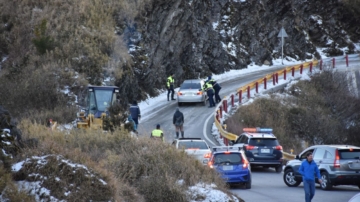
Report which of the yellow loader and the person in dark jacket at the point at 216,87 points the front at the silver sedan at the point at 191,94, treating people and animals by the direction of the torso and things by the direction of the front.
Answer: the person in dark jacket

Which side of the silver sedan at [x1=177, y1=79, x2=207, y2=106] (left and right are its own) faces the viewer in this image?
back

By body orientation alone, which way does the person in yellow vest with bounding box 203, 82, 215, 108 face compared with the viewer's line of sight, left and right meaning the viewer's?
facing away from the viewer and to the left of the viewer

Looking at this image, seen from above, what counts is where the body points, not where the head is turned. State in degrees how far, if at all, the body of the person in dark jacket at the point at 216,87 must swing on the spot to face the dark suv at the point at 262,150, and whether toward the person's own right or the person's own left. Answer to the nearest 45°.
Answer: approximately 90° to the person's own left

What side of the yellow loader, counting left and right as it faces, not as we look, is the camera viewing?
front

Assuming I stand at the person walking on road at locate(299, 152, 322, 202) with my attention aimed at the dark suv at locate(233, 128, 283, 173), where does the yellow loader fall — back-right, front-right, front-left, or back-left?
front-left

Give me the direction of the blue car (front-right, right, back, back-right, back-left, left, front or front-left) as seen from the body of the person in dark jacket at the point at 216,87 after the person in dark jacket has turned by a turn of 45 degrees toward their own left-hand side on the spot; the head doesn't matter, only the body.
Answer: front-left

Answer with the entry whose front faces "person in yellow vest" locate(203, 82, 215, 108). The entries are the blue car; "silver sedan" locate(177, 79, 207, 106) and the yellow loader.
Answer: the blue car

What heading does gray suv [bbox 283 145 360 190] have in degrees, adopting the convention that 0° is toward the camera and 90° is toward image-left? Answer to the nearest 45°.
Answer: approximately 135°

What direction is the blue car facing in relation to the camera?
away from the camera

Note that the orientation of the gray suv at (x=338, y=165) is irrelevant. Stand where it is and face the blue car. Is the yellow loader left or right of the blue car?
right

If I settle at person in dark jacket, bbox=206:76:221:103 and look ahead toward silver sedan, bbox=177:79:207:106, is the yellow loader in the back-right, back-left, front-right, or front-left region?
front-left
